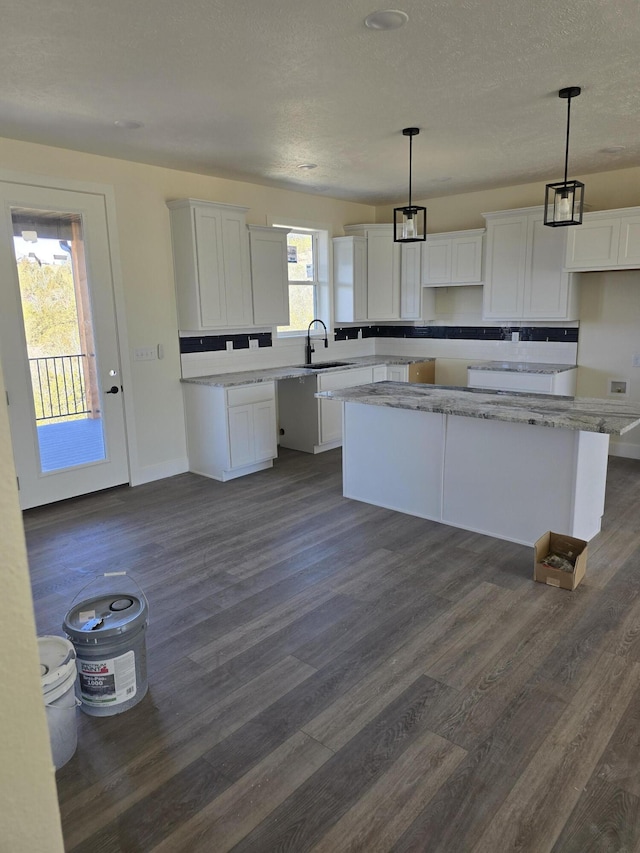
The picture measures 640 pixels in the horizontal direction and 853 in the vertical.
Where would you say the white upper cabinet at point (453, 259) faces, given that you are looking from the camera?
facing the viewer and to the left of the viewer

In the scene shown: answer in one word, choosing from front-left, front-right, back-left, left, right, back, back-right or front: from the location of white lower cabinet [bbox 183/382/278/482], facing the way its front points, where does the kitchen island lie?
front

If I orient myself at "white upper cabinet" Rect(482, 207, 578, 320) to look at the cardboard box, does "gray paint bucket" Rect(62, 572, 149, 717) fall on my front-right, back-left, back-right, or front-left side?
front-right

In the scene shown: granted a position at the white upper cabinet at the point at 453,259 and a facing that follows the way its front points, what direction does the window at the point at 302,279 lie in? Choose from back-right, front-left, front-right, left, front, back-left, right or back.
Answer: front-right

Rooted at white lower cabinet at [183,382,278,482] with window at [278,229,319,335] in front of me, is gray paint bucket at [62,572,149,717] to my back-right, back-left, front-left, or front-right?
back-right

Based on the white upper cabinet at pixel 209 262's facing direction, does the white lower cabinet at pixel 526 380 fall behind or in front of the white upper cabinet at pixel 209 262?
in front

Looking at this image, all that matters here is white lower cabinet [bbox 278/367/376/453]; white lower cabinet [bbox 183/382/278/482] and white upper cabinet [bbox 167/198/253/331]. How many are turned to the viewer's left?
0

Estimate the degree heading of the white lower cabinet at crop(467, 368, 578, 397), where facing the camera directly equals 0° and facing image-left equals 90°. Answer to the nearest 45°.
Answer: approximately 45°

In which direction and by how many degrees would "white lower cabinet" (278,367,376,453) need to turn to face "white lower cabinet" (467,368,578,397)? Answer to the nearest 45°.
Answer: approximately 45° to its left

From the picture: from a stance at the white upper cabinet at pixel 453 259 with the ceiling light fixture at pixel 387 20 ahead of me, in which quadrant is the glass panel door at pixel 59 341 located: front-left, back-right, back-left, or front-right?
front-right

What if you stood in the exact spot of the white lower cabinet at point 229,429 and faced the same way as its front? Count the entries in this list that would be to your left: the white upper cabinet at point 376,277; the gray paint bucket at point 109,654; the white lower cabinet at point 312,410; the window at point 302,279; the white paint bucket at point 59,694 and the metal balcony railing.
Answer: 3

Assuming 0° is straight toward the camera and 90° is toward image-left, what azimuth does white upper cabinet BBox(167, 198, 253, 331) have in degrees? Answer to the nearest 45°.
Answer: approximately 315°

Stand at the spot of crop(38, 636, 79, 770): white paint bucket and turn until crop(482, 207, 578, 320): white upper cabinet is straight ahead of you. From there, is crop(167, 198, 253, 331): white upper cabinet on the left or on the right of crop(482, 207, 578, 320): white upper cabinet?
left

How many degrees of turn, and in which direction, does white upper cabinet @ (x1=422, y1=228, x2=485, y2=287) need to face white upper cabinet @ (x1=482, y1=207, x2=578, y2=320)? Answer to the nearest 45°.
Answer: approximately 90° to its left

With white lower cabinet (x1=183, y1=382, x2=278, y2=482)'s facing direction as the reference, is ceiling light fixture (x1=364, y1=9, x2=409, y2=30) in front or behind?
in front

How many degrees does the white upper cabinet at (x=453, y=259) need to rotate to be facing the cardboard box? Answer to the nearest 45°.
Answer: approximately 45° to its left
